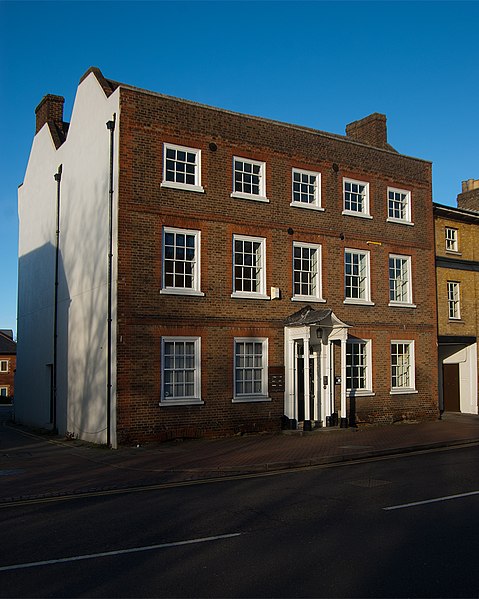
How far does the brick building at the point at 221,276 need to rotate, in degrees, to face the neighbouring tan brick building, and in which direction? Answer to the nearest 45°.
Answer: approximately 90° to its left

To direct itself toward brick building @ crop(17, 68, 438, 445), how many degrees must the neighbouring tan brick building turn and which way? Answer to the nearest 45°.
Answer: approximately 90° to its right

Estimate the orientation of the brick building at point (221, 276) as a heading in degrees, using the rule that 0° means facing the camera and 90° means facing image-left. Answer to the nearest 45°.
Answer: approximately 315°

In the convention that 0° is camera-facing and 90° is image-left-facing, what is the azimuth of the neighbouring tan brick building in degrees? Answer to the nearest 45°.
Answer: approximately 315°

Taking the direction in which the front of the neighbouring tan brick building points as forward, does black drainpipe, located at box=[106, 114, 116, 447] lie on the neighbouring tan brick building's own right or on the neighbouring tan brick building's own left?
on the neighbouring tan brick building's own right
